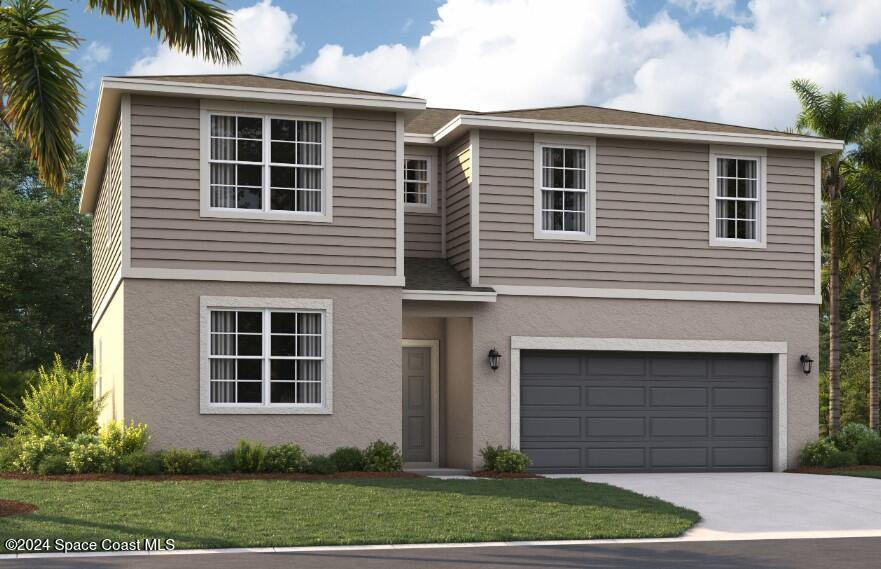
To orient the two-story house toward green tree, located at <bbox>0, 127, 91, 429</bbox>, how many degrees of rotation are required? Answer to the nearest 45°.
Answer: approximately 135° to its right

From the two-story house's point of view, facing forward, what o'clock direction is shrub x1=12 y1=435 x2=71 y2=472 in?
The shrub is roughly at 2 o'clock from the two-story house.

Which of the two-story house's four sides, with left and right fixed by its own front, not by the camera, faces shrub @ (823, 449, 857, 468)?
left

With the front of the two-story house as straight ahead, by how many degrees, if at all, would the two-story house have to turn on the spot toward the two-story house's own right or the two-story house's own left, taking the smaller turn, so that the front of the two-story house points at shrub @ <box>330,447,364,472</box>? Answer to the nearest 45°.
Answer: approximately 45° to the two-story house's own right

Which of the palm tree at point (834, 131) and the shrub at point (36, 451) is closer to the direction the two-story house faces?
the shrub

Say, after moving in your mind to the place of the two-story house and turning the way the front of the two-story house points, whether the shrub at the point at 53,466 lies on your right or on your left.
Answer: on your right

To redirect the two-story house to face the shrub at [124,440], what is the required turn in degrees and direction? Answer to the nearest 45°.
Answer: approximately 45° to its right

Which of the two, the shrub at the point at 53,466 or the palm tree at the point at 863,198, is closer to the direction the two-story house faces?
the shrub

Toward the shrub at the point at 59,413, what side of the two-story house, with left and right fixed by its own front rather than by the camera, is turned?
right

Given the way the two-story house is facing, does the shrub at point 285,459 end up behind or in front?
in front

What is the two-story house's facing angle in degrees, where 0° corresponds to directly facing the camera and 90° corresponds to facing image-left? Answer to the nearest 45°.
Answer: approximately 0°

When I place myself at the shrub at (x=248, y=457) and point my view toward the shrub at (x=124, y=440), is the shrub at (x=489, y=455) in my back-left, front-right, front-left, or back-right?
back-right

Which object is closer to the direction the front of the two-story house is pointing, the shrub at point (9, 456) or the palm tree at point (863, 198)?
the shrub

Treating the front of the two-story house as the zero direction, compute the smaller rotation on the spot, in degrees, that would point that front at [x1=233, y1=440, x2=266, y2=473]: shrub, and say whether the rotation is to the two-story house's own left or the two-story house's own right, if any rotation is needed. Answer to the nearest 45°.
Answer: approximately 45° to the two-story house's own right

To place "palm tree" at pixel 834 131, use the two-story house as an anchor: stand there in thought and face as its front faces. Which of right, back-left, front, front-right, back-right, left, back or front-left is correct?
back-left
